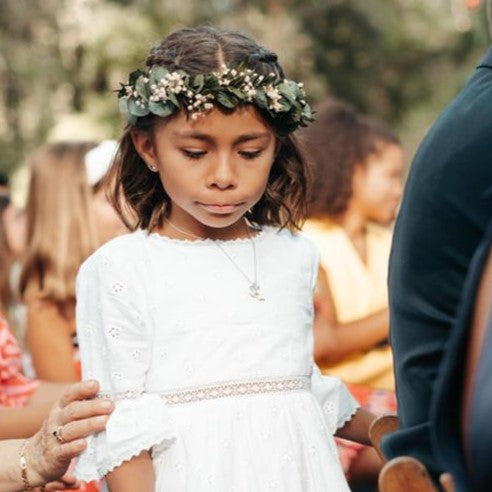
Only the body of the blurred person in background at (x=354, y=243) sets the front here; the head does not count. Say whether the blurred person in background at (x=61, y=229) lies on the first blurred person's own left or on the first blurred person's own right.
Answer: on the first blurred person's own right

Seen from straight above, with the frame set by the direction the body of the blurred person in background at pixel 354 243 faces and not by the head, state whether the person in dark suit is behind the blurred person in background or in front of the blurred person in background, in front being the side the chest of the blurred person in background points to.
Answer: in front

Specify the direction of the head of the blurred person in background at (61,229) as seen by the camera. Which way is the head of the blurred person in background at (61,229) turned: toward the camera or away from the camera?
away from the camera

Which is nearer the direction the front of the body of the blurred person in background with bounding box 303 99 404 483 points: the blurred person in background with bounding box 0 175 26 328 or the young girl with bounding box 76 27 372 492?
the young girl
